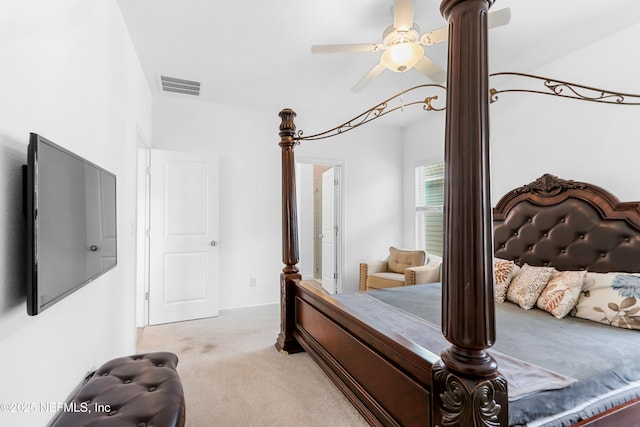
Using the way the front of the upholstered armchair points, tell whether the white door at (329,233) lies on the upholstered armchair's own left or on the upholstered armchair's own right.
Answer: on the upholstered armchair's own right

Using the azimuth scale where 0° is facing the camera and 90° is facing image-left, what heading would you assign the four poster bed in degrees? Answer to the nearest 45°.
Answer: approximately 45°

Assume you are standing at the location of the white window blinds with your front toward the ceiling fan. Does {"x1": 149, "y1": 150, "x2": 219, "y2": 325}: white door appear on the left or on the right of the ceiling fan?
right

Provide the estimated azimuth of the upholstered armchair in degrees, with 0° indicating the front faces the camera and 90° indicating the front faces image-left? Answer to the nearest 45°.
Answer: approximately 45°

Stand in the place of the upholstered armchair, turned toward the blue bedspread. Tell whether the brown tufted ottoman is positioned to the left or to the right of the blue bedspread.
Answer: right

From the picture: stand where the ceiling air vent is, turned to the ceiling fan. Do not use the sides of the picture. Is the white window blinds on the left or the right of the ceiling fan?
left
